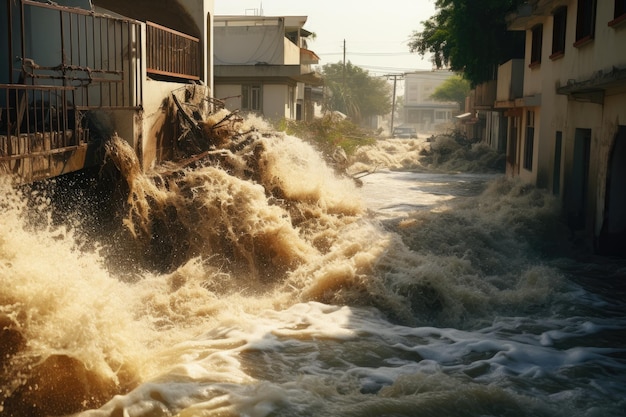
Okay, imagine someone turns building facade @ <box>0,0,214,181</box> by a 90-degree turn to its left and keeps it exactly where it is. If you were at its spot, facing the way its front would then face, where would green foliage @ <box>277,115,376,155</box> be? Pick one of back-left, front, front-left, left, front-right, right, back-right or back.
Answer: front

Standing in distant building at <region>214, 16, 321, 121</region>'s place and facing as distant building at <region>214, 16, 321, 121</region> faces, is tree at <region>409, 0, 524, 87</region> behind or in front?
in front

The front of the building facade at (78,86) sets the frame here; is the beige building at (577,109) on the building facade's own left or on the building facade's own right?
on the building facade's own left

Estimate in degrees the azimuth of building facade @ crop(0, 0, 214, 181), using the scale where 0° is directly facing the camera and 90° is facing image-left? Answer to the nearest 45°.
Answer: approximately 315°

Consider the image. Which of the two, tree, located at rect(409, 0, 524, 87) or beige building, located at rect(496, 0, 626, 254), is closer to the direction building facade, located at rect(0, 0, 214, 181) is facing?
the beige building

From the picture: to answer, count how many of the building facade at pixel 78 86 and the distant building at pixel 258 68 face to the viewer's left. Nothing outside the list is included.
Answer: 0

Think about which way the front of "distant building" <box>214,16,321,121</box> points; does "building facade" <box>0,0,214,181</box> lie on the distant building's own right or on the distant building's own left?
on the distant building's own right

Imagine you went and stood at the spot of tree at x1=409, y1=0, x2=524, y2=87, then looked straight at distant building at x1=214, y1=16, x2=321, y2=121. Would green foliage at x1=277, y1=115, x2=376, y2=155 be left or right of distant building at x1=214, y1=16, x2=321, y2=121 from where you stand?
left

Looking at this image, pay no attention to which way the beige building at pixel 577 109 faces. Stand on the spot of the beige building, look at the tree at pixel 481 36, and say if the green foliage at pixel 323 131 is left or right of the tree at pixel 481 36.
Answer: left
